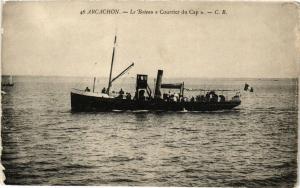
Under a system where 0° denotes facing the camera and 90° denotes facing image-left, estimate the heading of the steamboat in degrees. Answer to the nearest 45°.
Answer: approximately 90°
